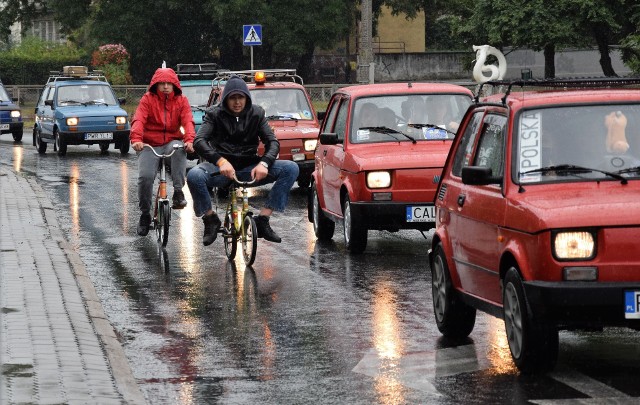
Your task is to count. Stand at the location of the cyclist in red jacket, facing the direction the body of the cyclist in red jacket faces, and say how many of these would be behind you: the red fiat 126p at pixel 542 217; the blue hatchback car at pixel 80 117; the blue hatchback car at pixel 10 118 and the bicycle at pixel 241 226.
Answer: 2

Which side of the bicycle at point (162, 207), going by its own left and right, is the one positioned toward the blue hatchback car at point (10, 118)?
back

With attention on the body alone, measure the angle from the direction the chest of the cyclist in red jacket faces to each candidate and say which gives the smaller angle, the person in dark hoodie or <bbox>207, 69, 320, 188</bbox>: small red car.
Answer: the person in dark hoodie

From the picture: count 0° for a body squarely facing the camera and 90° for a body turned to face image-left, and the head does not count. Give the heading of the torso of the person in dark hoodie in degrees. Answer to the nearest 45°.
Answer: approximately 0°

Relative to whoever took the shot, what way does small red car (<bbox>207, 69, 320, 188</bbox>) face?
facing the viewer and to the right of the viewer

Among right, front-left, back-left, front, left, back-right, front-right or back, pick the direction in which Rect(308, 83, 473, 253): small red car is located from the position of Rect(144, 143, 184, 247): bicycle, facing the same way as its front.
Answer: left

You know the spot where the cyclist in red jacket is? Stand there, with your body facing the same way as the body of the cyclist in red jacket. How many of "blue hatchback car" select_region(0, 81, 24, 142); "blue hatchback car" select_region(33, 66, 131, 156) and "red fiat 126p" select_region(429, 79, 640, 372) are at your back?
2

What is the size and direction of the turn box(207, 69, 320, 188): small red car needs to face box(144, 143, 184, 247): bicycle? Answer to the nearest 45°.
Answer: approximately 45° to its right
